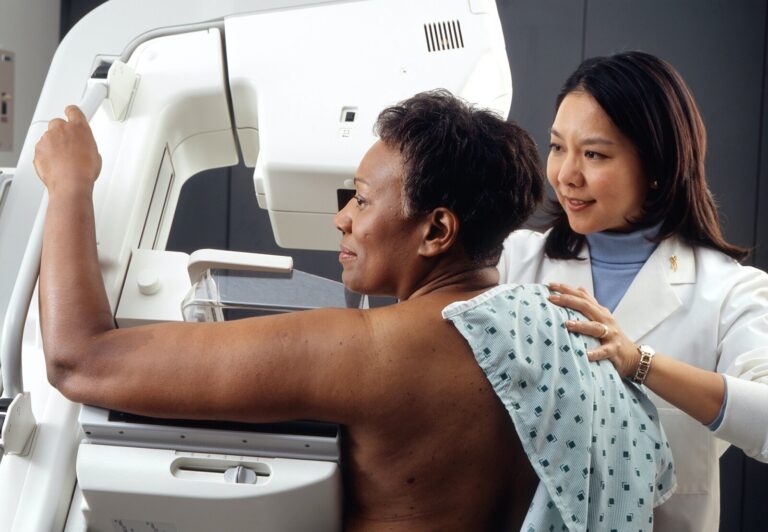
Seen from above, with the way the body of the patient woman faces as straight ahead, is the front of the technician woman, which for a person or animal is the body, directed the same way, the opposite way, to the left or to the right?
to the left

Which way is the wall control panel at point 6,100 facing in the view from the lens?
facing the viewer

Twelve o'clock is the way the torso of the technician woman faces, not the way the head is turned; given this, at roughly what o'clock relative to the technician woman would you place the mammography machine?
The mammography machine is roughly at 1 o'clock from the technician woman.

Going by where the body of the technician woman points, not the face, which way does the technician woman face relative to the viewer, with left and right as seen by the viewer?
facing the viewer and to the left of the viewer

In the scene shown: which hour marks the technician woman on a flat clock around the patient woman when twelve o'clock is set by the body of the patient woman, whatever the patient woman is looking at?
The technician woman is roughly at 3 o'clock from the patient woman.

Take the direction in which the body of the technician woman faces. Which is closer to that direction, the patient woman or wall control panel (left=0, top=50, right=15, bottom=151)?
the patient woman

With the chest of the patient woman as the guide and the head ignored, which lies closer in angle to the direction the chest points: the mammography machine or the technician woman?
the mammography machine

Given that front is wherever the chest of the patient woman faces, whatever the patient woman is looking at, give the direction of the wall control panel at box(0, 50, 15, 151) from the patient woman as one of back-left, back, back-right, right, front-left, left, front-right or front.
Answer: front

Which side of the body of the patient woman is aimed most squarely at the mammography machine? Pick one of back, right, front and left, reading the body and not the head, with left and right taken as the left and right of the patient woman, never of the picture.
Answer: front

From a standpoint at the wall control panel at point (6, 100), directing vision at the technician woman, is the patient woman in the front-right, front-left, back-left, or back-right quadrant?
front-right

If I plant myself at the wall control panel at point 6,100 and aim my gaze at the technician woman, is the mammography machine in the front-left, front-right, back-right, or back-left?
front-right

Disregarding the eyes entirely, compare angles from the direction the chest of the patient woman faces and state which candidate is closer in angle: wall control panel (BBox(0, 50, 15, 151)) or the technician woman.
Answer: the wall control panel

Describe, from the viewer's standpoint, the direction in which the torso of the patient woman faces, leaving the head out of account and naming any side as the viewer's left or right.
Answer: facing away from the viewer and to the left of the viewer

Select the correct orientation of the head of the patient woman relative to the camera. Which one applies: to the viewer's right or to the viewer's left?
to the viewer's left

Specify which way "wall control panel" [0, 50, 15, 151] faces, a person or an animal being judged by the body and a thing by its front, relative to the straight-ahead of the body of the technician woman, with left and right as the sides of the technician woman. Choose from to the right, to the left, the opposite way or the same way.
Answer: to the left
